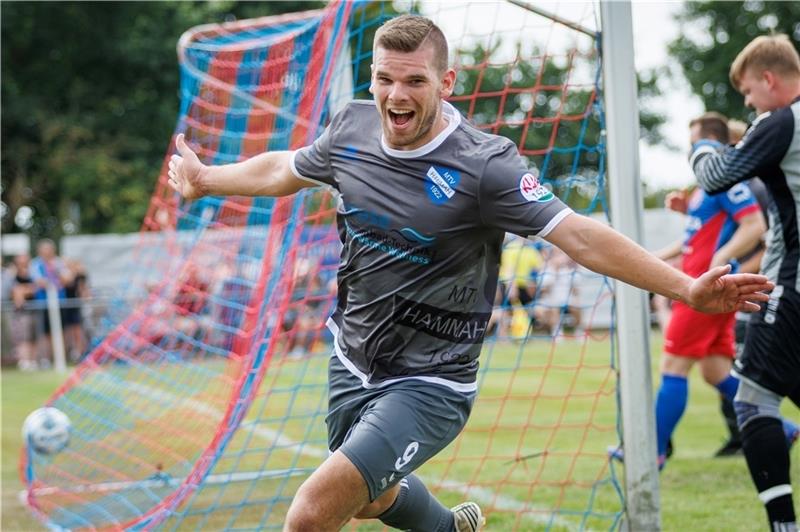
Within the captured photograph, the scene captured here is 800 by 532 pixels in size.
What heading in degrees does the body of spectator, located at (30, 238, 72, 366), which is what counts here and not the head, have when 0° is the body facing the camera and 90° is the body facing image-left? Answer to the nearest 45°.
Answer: approximately 0°

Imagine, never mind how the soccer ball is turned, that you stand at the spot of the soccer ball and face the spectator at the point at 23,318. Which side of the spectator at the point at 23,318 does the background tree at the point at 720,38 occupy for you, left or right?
right

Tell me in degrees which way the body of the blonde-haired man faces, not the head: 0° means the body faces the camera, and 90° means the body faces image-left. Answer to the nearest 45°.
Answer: approximately 90°

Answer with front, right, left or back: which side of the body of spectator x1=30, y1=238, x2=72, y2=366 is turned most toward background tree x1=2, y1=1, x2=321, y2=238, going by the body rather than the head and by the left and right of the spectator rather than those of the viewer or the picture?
back

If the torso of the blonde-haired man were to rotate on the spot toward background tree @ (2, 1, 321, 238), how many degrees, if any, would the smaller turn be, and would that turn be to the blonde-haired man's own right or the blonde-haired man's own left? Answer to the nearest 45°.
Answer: approximately 45° to the blonde-haired man's own right

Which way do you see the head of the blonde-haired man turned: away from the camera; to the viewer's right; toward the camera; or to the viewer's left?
to the viewer's left

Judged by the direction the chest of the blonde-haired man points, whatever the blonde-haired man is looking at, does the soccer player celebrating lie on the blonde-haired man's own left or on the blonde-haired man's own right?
on the blonde-haired man's own left

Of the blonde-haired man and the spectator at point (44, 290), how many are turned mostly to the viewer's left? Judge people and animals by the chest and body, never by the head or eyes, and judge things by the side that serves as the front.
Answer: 1

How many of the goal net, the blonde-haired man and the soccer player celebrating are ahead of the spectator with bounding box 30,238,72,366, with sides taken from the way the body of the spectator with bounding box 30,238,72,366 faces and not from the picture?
3
